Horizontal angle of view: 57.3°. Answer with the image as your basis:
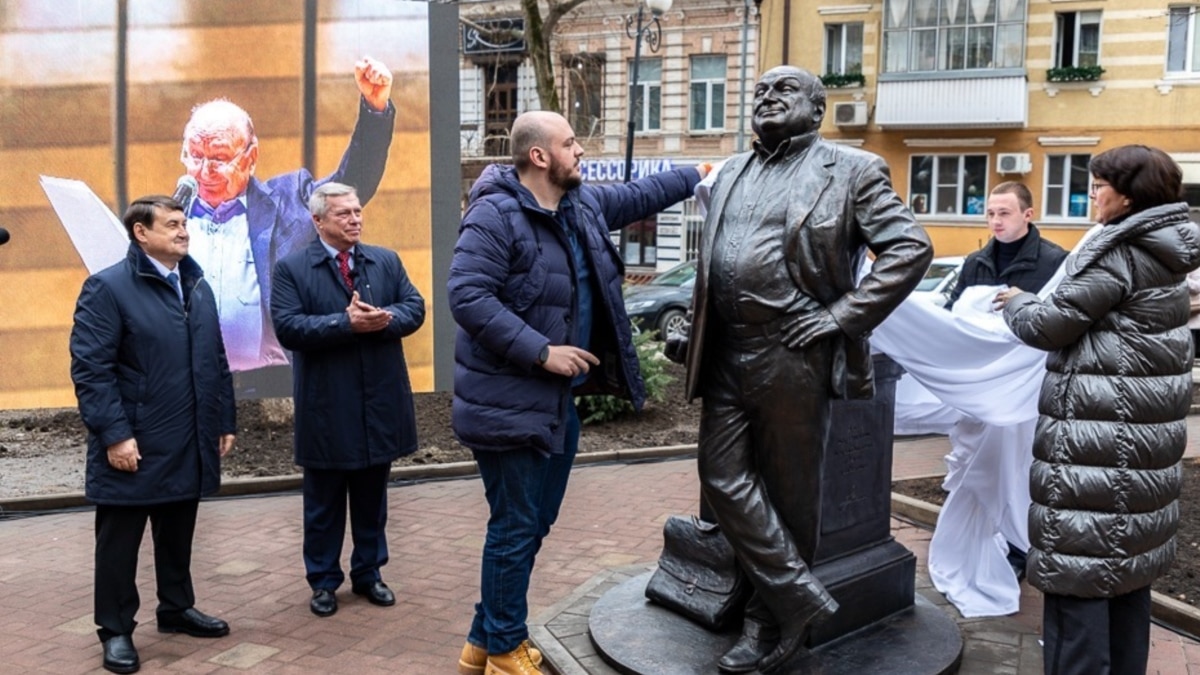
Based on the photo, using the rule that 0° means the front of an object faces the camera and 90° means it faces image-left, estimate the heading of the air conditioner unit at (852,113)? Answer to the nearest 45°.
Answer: approximately 0°

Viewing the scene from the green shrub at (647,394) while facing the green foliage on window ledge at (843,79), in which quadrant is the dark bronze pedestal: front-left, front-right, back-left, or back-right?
back-right

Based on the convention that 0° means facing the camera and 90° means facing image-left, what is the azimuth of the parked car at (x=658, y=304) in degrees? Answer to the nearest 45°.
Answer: approximately 45°

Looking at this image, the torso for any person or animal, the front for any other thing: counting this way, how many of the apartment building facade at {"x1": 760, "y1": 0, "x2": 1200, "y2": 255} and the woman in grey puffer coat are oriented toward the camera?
1

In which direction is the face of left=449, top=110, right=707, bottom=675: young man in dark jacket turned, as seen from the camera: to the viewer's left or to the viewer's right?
to the viewer's right

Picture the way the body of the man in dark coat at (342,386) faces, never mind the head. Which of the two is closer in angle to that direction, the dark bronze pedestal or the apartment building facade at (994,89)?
the dark bronze pedestal

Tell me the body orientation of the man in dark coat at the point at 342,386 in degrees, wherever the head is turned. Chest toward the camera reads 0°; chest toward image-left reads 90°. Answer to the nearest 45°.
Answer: approximately 315°

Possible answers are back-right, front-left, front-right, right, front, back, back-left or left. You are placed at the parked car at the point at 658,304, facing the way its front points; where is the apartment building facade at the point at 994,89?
back

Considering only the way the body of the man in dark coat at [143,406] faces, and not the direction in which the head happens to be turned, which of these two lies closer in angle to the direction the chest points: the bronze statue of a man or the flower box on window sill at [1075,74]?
the bronze statue of a man

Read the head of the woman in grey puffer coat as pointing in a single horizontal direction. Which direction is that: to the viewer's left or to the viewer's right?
to the viewer's left

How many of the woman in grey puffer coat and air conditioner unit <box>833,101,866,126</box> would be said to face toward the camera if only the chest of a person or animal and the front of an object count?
1
